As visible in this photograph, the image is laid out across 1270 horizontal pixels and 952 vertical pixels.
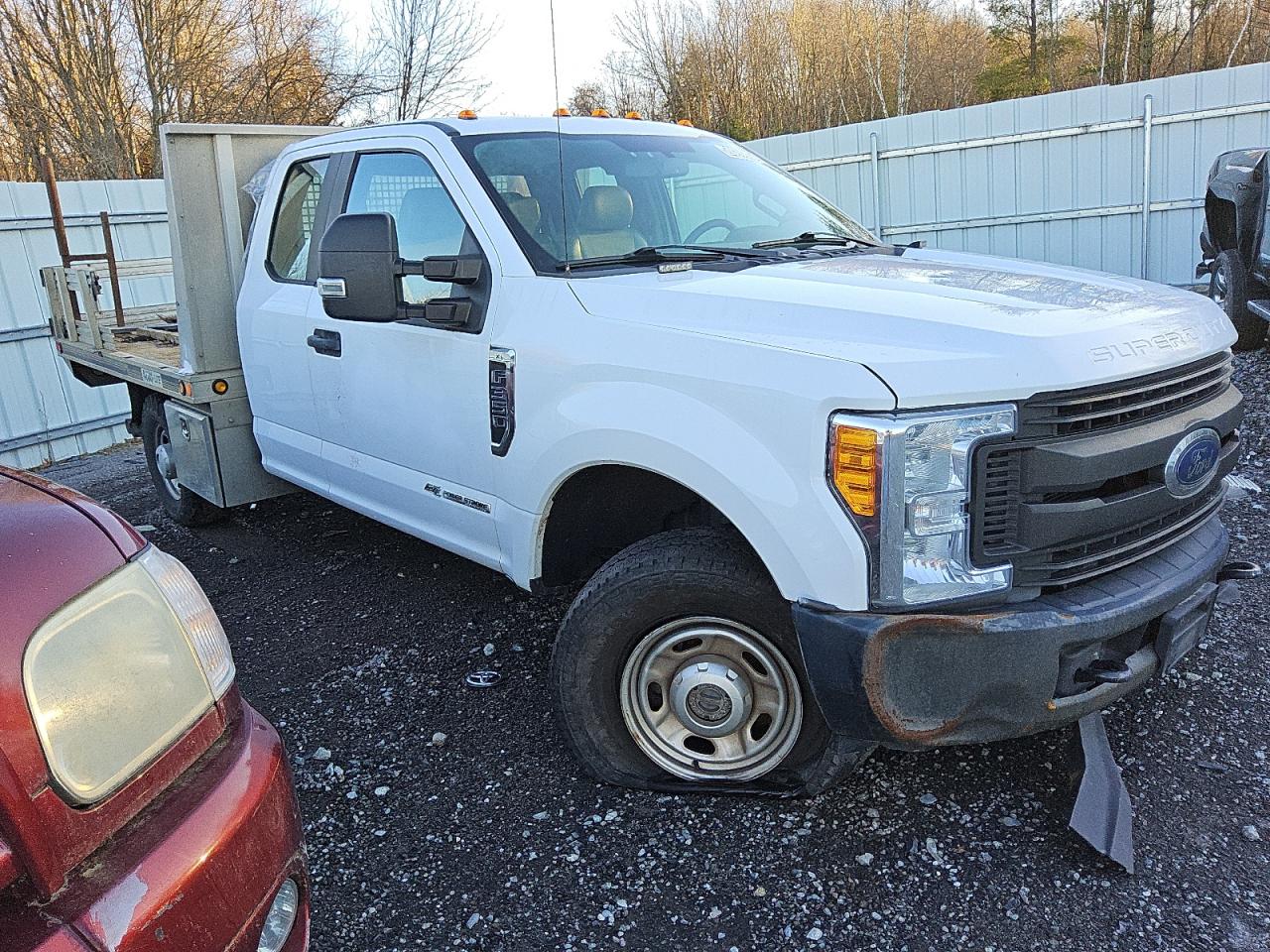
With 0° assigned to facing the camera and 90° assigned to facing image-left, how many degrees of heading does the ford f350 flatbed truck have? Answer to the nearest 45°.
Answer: approximately 315°
